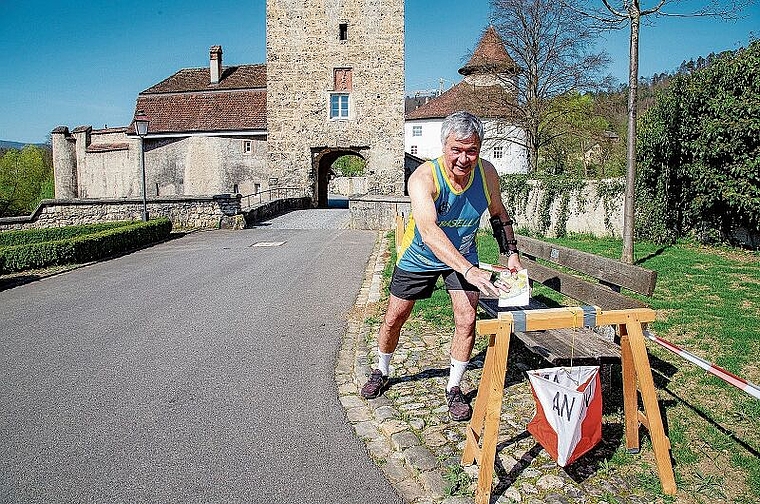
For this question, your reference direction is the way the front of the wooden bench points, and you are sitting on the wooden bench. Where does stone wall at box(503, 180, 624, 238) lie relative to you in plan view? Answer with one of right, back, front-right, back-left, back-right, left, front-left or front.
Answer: back-right

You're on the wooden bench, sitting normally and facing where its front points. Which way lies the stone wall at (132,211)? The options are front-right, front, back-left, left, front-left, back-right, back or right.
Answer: right

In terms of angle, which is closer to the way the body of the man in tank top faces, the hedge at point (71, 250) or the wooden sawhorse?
the wooden sawhorse

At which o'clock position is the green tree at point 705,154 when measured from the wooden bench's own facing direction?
The green tree is roughly at 5 o'clock from the wooden bench.

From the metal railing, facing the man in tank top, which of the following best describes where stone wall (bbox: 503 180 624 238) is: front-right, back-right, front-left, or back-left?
front-left

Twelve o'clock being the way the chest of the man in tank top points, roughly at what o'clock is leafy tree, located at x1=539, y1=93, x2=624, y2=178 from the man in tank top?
The leafy tree is roughly at 8 o'clock from the man in tank top.

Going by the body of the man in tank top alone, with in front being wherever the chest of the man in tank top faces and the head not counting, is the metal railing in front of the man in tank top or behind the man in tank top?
behind

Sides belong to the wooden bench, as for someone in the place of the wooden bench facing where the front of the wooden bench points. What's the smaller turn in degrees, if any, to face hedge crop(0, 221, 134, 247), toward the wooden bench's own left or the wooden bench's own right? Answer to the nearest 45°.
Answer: approximately 90° to the wooden bench's own right

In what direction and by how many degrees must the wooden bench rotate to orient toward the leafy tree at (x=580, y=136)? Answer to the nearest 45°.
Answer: approximately 135° to its right

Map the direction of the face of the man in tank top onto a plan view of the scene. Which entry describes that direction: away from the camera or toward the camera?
toward the camera

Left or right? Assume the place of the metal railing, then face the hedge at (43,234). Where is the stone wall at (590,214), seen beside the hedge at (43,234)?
left

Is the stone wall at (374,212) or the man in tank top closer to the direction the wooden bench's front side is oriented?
the man in tank top

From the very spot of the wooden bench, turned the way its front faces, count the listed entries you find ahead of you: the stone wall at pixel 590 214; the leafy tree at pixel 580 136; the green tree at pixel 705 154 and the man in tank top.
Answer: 1

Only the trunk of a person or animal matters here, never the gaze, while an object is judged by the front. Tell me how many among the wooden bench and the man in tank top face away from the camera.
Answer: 0

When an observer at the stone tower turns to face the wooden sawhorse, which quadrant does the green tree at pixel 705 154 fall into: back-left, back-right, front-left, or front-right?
front-left

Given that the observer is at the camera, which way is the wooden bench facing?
facing the viewer and to the left of the viewer

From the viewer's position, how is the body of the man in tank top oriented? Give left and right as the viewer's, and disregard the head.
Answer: facing the viewer and to the right of the viewer
